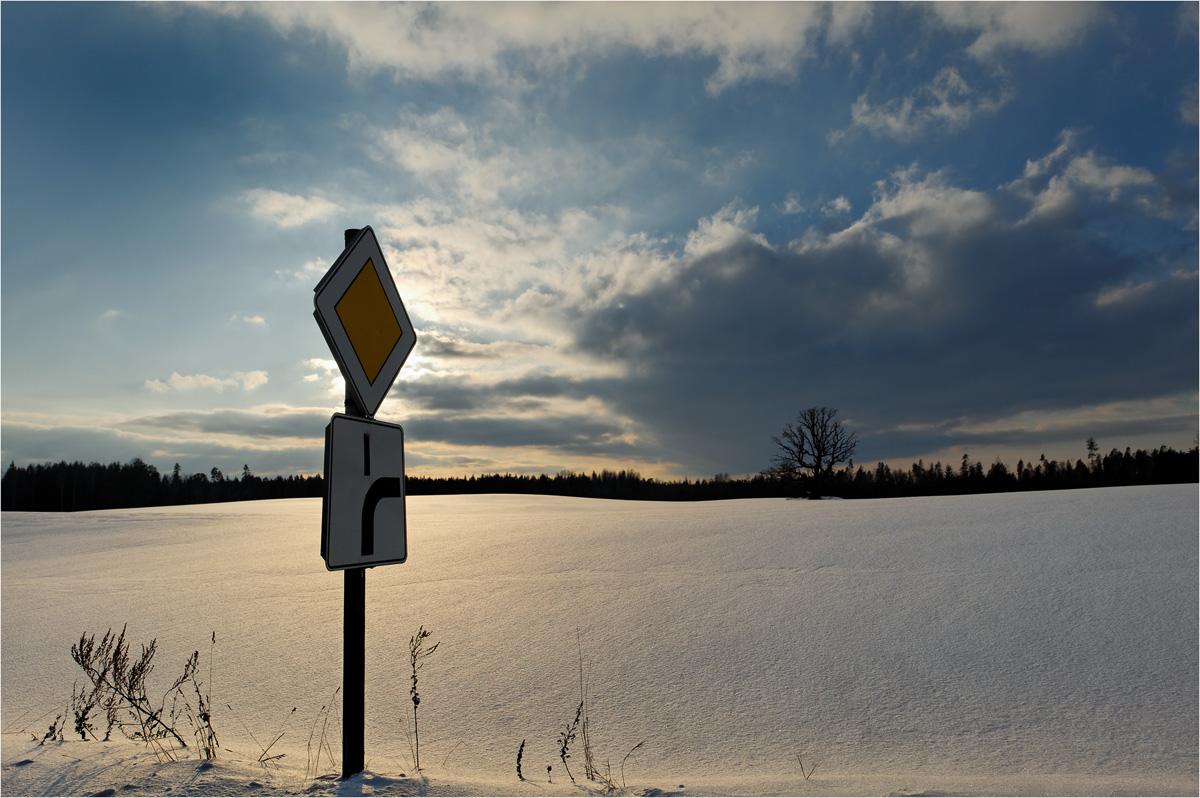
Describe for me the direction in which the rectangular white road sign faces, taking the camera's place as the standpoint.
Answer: facing the viewer and to the right of the viewer

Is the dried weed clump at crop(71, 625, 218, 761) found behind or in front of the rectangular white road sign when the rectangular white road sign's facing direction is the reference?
behind
